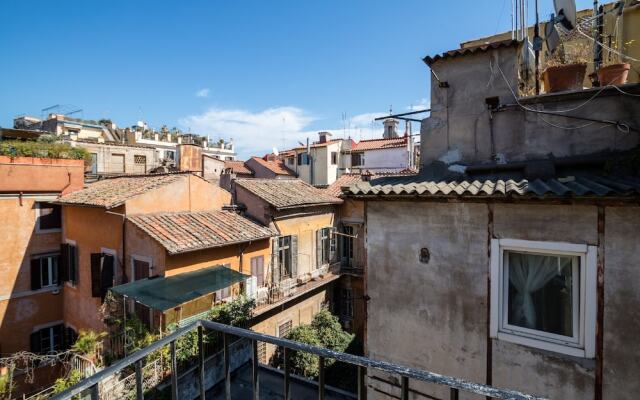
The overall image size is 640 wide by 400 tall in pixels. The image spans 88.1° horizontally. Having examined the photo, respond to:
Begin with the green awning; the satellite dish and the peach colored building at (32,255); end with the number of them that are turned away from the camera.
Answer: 0

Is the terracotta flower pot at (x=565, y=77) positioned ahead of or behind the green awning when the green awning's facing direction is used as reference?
ahead

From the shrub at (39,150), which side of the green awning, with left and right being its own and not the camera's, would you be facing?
back

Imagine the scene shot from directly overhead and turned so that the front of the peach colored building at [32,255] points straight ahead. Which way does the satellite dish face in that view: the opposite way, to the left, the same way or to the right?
the opposite way

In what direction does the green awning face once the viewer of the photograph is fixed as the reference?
facing the viewer and to the right of the viewer

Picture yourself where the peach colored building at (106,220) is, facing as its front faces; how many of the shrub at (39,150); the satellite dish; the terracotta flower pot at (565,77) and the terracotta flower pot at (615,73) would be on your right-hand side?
1

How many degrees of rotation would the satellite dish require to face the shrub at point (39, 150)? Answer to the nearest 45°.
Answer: approximately 45° to its right

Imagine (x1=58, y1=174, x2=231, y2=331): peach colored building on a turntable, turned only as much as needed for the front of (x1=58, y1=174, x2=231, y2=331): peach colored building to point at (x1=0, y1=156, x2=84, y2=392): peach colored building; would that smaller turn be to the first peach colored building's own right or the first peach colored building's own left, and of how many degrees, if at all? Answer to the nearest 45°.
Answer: approximately 90° to the first peach colored building's own right
